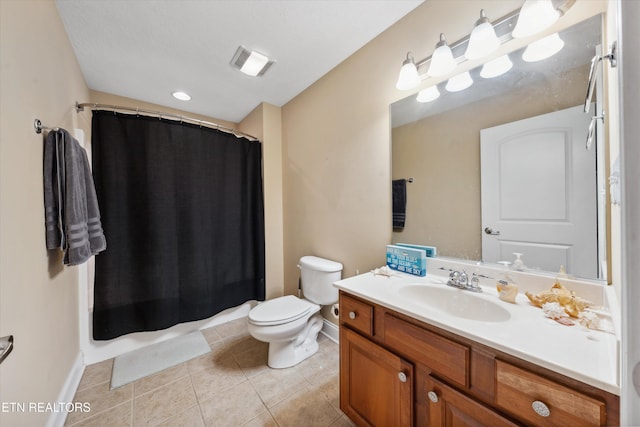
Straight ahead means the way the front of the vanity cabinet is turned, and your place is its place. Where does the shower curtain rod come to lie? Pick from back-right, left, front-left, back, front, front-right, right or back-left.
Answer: front-right

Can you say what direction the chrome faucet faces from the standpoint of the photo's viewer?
facing the viewer and to the left of the viewer

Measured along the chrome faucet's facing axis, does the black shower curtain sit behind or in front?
in front

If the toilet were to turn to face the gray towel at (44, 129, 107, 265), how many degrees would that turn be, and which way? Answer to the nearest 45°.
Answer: approximately 45° to its right

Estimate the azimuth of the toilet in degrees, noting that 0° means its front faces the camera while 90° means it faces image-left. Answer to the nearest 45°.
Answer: approximately 45°

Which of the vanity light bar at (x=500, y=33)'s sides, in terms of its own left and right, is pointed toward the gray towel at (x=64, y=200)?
front

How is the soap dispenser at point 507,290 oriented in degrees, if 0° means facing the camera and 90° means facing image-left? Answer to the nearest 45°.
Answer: approximately 45°

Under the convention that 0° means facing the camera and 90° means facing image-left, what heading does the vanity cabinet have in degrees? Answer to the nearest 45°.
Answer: approximately 45°

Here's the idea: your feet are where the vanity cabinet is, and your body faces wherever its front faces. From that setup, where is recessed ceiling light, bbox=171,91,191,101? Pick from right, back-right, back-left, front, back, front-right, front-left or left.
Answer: front-right

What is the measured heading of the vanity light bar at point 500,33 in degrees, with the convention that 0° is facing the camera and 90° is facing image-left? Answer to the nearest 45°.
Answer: approximately 45°
